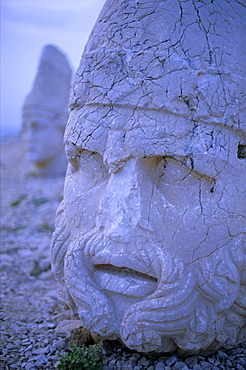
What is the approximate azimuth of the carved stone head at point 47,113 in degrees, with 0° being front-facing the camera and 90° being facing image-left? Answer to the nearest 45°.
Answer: approximately 45°

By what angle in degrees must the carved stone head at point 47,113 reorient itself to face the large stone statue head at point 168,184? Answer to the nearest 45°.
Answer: approximately 45° to its left

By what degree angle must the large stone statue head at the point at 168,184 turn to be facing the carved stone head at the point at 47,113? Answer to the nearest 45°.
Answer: approximately 135° to its right

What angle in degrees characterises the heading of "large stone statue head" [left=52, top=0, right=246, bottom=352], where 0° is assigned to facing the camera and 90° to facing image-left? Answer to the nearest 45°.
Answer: approximately 45°
